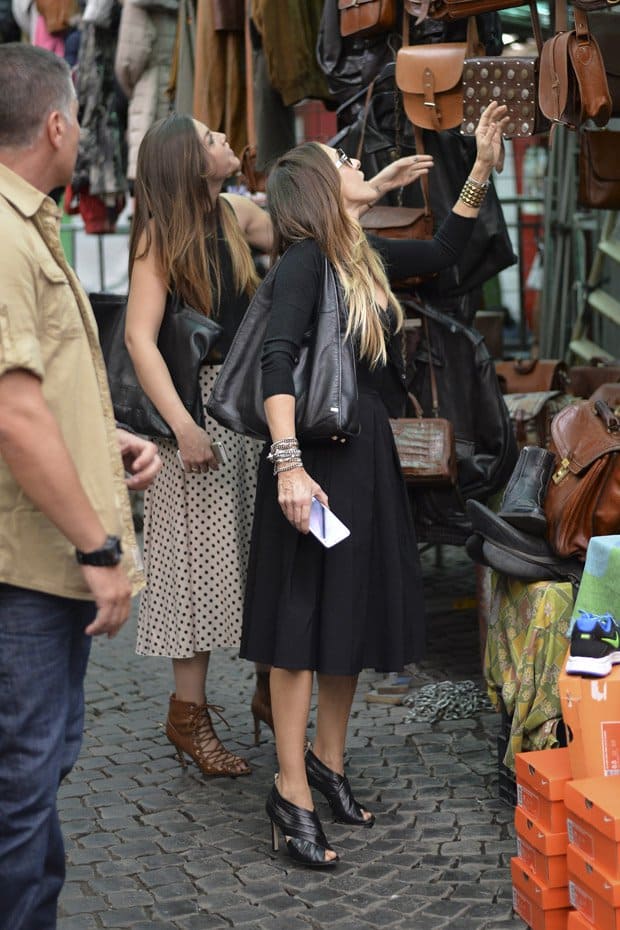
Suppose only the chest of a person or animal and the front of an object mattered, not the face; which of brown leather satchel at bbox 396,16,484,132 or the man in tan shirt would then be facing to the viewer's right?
the man in tan shirt

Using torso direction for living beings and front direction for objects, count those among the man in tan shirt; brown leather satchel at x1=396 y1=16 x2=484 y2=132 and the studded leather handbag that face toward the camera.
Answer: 2

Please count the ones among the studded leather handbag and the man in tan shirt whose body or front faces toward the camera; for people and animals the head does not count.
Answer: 1

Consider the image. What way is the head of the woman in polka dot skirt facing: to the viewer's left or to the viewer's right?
to the viewer's right

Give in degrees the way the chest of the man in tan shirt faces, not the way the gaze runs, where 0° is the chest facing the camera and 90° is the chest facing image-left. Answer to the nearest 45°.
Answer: approximately 270°

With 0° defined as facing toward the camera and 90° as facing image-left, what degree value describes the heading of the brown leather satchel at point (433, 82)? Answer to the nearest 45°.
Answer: approximately 0°

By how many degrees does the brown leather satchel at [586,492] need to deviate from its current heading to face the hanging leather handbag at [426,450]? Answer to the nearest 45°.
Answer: approximately 90° to its right

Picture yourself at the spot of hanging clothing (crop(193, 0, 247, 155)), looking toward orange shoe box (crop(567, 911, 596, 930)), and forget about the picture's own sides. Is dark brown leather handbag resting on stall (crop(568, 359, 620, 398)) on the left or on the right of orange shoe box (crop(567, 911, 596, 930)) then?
left
